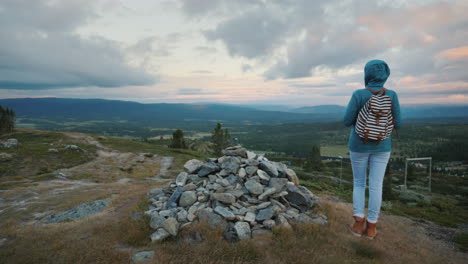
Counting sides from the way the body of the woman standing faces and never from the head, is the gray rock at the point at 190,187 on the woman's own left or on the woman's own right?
on the woman's own left

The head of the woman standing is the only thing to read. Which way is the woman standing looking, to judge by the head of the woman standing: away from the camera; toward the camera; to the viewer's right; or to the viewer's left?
away from the camera

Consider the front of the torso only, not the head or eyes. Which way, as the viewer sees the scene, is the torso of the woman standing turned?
away from the camera

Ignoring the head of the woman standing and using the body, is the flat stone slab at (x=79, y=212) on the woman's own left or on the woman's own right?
on the woman's own left
